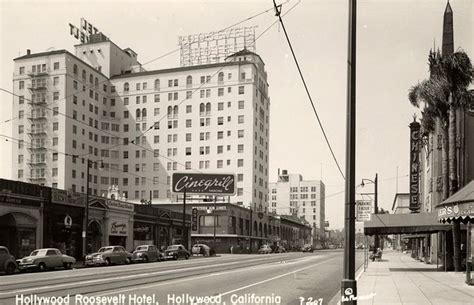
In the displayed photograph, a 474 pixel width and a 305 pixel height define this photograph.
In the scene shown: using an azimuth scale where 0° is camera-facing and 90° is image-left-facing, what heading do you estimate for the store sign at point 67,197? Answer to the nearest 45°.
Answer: approximately 315°

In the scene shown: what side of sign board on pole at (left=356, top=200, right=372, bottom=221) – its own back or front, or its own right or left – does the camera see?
front

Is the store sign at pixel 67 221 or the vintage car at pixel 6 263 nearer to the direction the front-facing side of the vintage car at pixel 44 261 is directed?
the vintage car

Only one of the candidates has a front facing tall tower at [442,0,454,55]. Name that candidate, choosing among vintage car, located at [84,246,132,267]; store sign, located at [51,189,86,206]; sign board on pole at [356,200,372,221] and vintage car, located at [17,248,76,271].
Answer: the store sign

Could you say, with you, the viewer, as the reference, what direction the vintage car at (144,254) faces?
facing the viewer and to the left of the viewer

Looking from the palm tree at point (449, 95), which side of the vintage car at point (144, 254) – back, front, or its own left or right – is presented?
left

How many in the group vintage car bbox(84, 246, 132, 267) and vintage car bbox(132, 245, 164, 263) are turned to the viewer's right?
0

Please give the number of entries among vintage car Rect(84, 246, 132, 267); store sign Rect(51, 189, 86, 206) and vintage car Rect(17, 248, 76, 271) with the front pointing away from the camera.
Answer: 0

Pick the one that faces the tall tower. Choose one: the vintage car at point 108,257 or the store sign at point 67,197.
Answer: the store sign

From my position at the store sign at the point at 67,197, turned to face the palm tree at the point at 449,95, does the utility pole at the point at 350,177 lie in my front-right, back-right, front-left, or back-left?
front-right

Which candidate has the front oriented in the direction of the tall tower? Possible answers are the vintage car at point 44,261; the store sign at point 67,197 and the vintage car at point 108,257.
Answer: the store sign

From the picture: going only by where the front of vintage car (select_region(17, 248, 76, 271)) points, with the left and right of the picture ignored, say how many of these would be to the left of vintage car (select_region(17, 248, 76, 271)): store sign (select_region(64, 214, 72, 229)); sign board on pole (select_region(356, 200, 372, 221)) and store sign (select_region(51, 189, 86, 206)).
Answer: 1

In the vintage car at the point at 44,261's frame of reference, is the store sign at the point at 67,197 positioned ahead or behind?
behind

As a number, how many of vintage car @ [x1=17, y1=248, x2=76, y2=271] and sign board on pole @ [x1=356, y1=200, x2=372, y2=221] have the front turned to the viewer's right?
0
